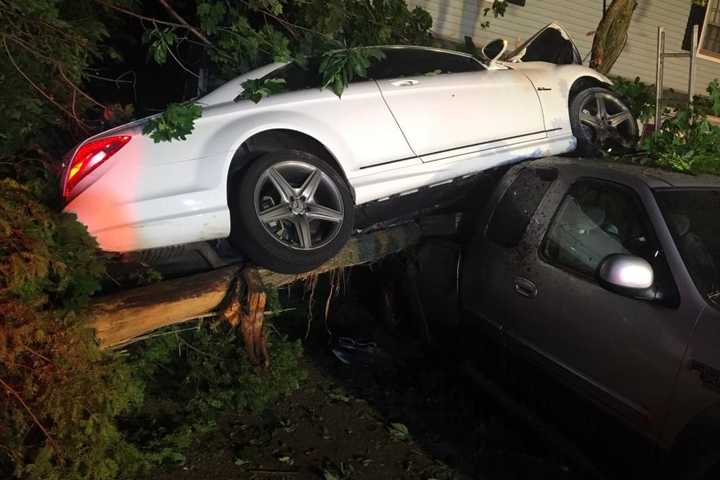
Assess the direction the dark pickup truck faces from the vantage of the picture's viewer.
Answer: facing the viewer and to the right of the viewer

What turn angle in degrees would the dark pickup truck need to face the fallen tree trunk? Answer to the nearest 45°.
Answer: approximately 135° to its right

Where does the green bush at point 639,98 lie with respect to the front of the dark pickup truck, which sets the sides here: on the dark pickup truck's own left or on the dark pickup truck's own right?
on the dark pickup truck's own left

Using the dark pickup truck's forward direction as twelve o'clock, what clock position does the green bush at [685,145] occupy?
The green bush is roughly at 8 o'clock from the dark pickup truck.
